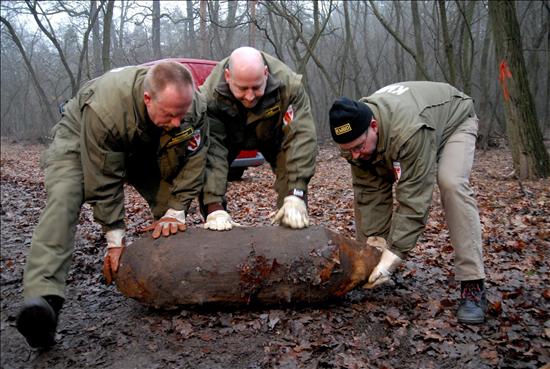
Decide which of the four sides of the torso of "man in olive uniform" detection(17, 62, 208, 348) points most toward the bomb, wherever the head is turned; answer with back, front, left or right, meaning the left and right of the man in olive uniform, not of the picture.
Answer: front

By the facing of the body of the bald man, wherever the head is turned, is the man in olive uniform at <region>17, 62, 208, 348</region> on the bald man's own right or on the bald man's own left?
on the bald man's own right

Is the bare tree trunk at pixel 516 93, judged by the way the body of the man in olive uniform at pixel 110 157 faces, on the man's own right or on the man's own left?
on the man's own left

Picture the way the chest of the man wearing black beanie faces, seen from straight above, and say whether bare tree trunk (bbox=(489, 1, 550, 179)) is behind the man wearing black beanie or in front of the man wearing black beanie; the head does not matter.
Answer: behind

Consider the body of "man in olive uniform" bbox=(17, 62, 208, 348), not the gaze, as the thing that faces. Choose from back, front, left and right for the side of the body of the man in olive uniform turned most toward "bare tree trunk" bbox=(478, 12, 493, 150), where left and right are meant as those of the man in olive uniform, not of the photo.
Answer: left

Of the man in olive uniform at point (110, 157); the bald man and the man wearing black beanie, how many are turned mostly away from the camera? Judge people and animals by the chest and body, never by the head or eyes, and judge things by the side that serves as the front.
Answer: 0

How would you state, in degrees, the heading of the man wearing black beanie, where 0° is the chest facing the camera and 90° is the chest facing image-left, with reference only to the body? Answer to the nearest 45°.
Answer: approximately 45°

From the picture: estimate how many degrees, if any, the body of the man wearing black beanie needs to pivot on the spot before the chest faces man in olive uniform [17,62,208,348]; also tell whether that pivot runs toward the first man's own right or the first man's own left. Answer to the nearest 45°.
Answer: approximately 45° to the first man's own right

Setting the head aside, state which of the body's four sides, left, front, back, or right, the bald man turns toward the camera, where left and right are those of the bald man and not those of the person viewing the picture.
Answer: front

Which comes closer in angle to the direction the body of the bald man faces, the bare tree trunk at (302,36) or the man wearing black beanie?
the man wearing black beanie

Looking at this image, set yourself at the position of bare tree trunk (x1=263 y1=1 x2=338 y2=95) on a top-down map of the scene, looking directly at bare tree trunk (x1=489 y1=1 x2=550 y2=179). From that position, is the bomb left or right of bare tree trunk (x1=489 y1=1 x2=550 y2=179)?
right

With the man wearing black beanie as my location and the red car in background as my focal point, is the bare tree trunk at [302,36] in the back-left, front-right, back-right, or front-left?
front-right

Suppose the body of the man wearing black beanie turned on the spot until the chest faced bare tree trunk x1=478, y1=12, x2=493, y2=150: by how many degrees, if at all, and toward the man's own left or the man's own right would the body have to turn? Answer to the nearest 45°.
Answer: approximately 135° to the man's own right

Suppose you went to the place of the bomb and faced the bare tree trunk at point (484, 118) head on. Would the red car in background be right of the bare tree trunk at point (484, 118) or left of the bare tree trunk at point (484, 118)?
left

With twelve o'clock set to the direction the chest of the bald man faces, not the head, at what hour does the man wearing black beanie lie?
The man wearing black beanie is roughly at 10 o'clock from the bald man.
